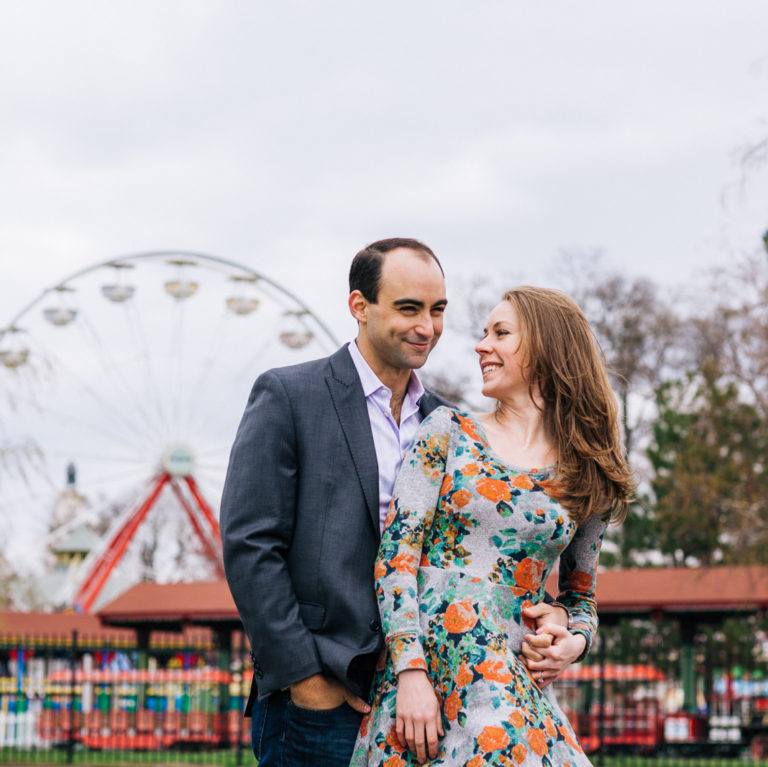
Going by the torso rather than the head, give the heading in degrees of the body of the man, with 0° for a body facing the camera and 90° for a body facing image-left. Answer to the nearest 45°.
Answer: approximately 315°

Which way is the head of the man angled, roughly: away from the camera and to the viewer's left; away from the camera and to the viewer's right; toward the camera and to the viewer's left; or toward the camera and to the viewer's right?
toward the camera and to the viewer's right
